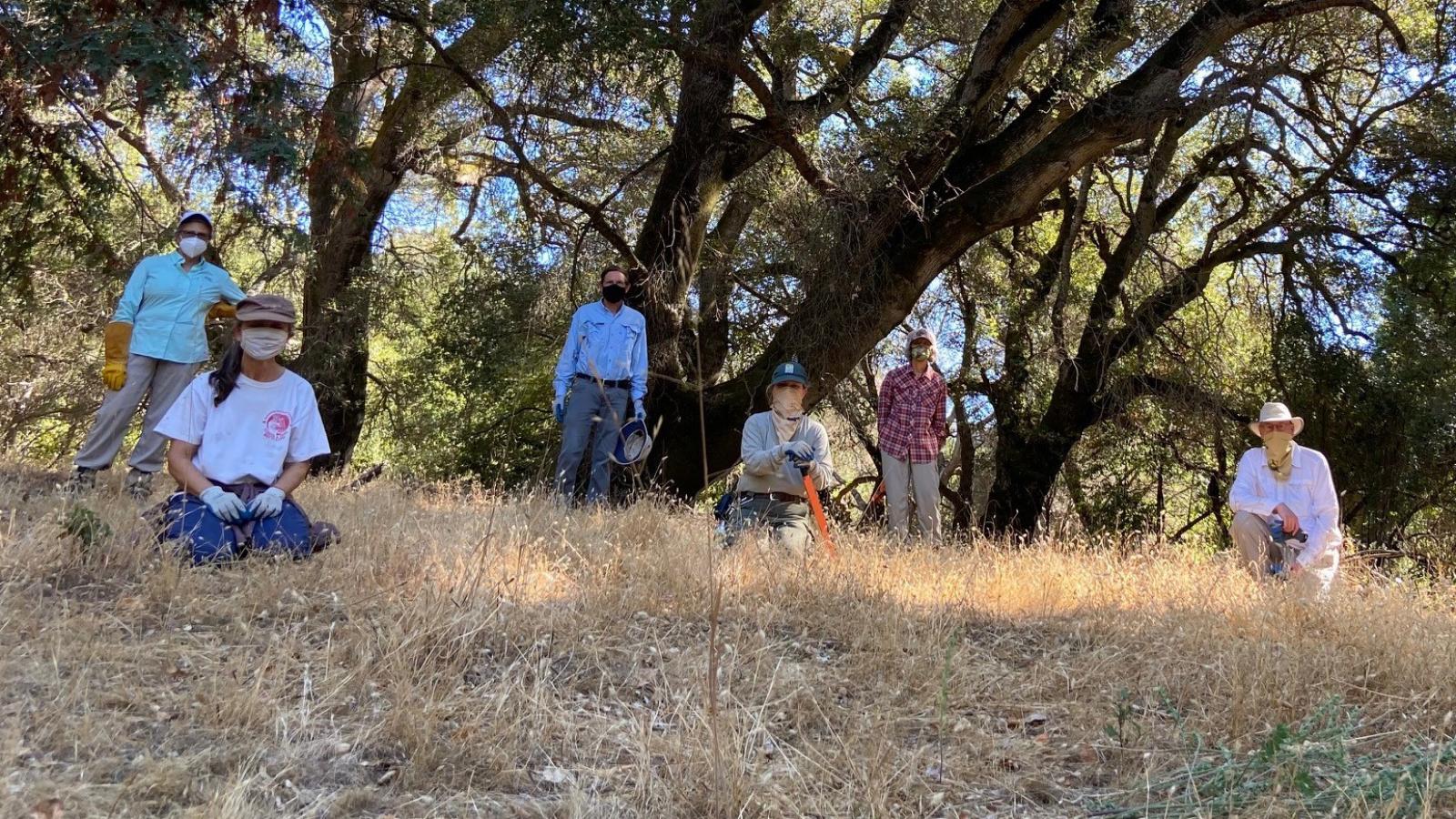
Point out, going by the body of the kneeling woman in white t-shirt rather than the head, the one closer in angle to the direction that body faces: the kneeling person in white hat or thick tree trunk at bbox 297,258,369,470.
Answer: the kneeling person in white hat

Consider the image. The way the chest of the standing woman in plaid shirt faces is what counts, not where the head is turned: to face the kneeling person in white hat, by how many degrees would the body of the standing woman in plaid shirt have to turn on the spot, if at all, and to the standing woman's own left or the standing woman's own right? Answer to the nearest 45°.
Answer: approximately 45° to the standing woman's own left

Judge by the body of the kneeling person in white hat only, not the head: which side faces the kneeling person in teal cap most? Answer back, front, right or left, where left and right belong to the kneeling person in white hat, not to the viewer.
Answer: right

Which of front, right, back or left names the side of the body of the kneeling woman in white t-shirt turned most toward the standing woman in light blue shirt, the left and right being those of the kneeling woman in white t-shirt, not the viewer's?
back

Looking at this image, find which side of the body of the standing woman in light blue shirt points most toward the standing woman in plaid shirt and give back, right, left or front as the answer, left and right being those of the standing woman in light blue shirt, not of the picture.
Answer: left

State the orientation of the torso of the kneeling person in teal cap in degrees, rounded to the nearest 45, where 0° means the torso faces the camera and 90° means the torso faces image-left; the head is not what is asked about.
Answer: approximately 0°

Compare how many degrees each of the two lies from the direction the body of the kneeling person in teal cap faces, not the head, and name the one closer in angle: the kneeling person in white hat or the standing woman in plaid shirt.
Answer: the kneeling person in white hat

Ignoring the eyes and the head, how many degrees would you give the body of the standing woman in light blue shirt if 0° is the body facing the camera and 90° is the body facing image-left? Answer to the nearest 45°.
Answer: approximately 0°
